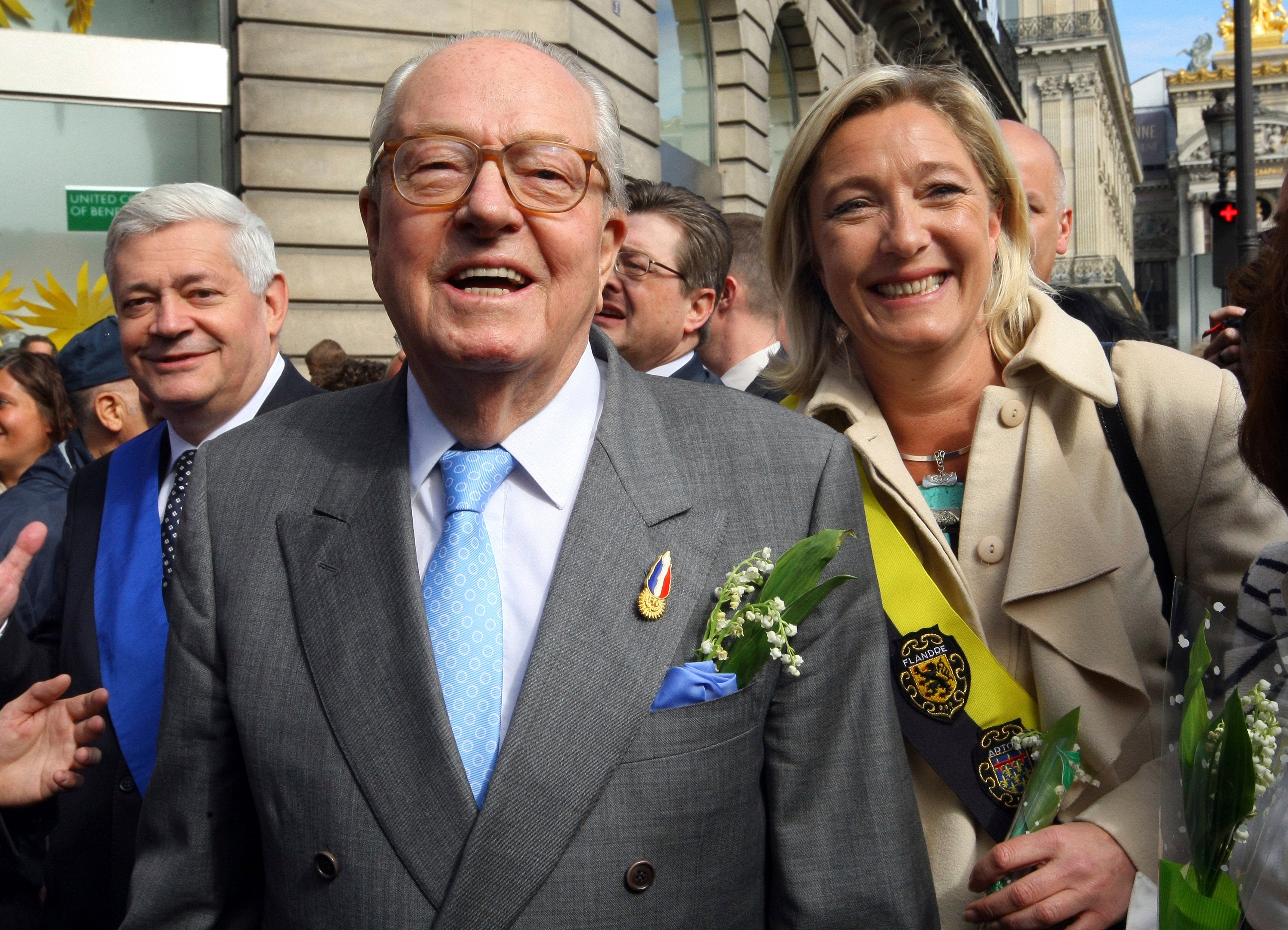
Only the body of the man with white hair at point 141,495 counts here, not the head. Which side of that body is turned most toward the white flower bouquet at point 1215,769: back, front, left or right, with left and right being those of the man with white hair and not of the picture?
left

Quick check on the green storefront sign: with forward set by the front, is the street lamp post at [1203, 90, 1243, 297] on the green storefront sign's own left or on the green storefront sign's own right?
on the green storefront sign's own left

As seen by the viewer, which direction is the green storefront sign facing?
toward the camera

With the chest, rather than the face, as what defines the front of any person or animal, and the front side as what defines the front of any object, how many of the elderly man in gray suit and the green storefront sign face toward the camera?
2

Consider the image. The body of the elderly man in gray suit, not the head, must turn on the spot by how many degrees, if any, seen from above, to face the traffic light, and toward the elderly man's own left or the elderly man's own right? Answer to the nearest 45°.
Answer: approximately 135° to the elderly man's own left

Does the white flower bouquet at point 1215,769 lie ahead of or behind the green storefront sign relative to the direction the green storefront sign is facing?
ahead

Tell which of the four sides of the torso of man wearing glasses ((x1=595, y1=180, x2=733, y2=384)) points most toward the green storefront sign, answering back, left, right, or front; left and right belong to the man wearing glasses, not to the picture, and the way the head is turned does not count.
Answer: right

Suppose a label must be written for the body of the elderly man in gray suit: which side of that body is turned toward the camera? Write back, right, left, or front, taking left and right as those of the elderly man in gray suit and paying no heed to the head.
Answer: front

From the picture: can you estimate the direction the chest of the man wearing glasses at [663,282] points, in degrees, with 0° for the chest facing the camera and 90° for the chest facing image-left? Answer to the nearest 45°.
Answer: approximately 45°

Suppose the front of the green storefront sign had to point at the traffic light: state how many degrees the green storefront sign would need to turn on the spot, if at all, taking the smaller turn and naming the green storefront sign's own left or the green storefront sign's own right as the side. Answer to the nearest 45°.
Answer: approximately 90° to the green storefront sign's own left

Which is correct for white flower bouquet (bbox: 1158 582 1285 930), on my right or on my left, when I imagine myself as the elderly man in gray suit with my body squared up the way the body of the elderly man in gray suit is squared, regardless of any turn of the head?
on my left

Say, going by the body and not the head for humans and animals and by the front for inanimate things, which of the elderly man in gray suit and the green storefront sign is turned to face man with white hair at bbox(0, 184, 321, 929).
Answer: the green storefront sign

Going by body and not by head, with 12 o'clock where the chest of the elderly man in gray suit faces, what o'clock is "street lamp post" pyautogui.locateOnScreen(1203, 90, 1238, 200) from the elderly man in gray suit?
The street lamp post is roughly at 7 o'clock from the elderly man in gray suit.

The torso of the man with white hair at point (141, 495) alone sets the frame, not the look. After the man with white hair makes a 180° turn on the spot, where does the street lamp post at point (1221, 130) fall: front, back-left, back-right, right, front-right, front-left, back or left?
front

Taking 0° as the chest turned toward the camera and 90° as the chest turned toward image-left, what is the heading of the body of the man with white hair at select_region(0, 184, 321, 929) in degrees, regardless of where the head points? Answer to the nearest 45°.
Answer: approximately 45°
